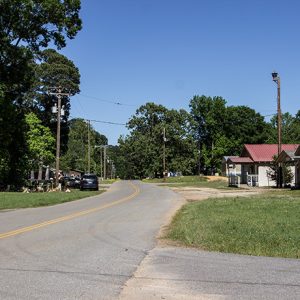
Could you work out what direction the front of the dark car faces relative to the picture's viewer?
facing the viewer
